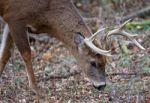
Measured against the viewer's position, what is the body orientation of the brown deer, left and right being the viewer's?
facing to the right of the viewer
